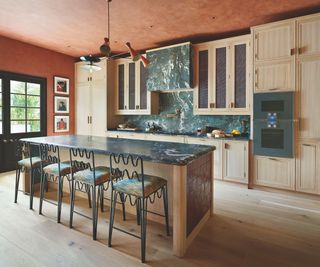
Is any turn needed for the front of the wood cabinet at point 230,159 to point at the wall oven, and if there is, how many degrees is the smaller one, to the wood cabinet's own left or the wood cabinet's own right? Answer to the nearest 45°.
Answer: approximately 90° to the wood cabinet's own left

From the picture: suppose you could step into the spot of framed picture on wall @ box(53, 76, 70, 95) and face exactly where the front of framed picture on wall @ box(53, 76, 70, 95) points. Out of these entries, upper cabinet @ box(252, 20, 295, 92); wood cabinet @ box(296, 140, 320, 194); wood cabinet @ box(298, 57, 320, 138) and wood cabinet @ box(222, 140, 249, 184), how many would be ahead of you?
4

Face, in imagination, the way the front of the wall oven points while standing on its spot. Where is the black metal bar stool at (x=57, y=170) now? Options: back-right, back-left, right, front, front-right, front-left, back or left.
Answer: front-right

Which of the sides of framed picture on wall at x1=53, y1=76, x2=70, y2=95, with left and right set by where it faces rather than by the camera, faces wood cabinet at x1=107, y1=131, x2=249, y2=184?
front

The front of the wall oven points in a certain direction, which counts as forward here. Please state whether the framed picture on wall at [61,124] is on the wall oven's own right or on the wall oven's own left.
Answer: on the wall oven's own right

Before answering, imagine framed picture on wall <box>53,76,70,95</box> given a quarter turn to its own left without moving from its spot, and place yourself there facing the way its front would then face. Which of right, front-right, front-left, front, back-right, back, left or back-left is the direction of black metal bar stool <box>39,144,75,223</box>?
back-right

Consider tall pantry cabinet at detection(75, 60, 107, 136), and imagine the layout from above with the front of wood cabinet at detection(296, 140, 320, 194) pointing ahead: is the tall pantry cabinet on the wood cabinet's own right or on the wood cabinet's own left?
on the wood cabinet's own right

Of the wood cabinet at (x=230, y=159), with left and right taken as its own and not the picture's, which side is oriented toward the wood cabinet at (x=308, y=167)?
left
